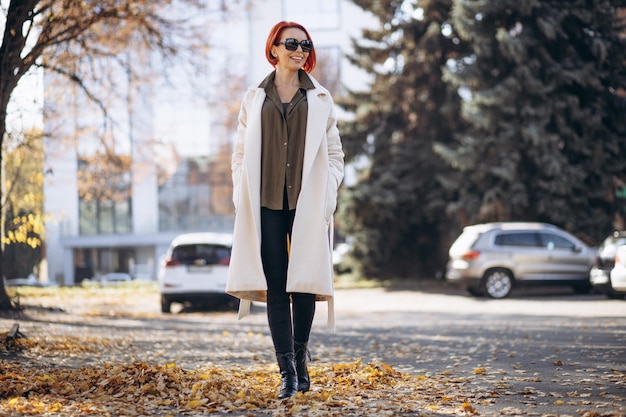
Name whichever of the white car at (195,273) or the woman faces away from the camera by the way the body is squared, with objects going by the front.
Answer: the white car

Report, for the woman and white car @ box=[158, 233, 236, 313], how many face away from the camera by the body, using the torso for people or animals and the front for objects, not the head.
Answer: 1

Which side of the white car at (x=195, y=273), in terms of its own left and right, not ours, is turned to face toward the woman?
back

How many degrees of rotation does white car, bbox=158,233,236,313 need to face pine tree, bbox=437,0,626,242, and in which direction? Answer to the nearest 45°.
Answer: approximately 45° to its right

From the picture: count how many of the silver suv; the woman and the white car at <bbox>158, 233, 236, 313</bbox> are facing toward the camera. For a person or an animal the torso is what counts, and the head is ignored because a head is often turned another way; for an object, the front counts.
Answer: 1

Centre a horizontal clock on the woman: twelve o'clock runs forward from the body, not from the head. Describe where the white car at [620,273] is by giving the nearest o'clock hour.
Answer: The white car is roughly at 7 o'clock from the woman.

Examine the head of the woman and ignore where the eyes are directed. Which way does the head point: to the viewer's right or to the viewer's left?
to the viewer's right

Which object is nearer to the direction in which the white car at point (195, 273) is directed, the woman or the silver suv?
the silver suv

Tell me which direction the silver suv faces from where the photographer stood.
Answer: facing away from the viewer and to the right of the viewer

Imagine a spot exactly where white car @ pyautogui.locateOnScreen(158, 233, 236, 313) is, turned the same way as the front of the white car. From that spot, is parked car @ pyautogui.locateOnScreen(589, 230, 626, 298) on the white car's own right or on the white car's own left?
on the white car's own right

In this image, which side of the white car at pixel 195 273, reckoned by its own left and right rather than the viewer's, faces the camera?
back

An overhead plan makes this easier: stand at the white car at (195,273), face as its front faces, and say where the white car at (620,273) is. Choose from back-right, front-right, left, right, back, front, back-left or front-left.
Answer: back-right

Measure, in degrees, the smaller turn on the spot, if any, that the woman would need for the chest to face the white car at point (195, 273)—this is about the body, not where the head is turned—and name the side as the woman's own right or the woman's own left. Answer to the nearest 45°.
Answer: approximately 180°

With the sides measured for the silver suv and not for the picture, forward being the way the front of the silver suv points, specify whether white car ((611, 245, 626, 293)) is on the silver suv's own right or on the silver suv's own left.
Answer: on the silver suv's own right
